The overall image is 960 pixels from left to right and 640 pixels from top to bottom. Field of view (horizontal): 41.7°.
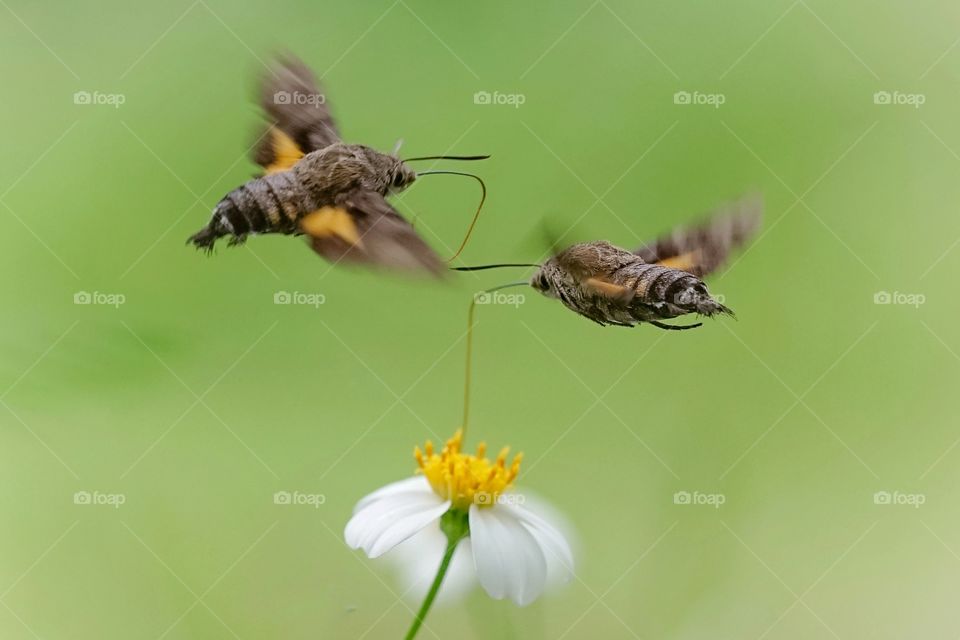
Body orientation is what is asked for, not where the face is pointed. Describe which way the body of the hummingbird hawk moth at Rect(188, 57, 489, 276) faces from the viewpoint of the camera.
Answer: to the viewer's right

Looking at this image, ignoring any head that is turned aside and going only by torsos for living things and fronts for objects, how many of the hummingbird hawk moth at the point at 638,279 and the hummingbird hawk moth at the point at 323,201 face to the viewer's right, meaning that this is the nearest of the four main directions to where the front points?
1

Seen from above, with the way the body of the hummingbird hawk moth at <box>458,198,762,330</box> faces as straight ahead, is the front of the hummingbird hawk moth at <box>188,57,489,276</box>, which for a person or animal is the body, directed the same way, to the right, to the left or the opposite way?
the opposite way

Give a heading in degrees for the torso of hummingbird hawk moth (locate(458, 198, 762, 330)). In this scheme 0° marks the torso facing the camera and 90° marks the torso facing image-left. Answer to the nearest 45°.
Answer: approximately 90°
